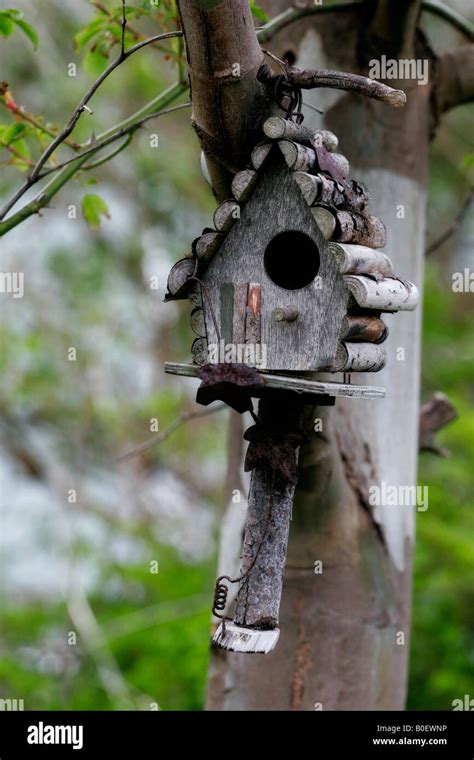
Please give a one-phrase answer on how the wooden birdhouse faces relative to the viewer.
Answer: facing the viewer and to the left of the viewer

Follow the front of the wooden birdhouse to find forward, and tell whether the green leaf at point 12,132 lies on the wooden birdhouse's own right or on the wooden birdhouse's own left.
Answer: on the wooden birdhouse's own right

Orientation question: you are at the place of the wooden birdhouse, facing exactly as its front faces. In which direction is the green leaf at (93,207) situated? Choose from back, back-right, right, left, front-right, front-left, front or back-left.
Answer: right
